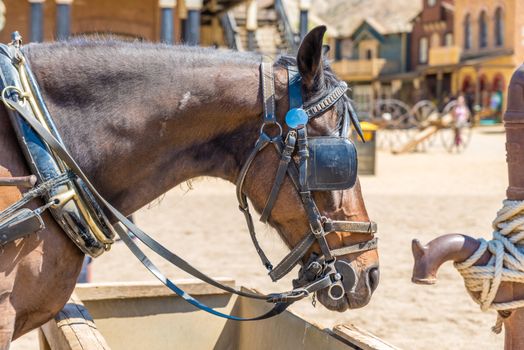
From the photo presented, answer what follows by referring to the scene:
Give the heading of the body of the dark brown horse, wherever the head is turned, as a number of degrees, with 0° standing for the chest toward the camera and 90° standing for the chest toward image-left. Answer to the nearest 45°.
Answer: approximately 270°

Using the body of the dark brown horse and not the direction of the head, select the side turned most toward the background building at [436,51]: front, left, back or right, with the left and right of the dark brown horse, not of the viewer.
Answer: left

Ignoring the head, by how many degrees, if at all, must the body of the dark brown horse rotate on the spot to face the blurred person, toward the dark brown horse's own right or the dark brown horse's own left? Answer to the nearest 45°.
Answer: approximately 90° to the dark brown horse's own left

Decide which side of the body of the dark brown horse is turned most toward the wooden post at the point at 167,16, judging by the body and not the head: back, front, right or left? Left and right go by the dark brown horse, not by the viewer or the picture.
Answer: left

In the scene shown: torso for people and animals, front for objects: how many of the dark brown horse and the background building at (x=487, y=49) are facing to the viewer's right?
1

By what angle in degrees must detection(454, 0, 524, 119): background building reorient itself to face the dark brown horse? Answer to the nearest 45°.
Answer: approximately 45° to its left

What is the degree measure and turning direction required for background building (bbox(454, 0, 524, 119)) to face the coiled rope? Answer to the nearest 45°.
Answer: approximately 45° to its left
